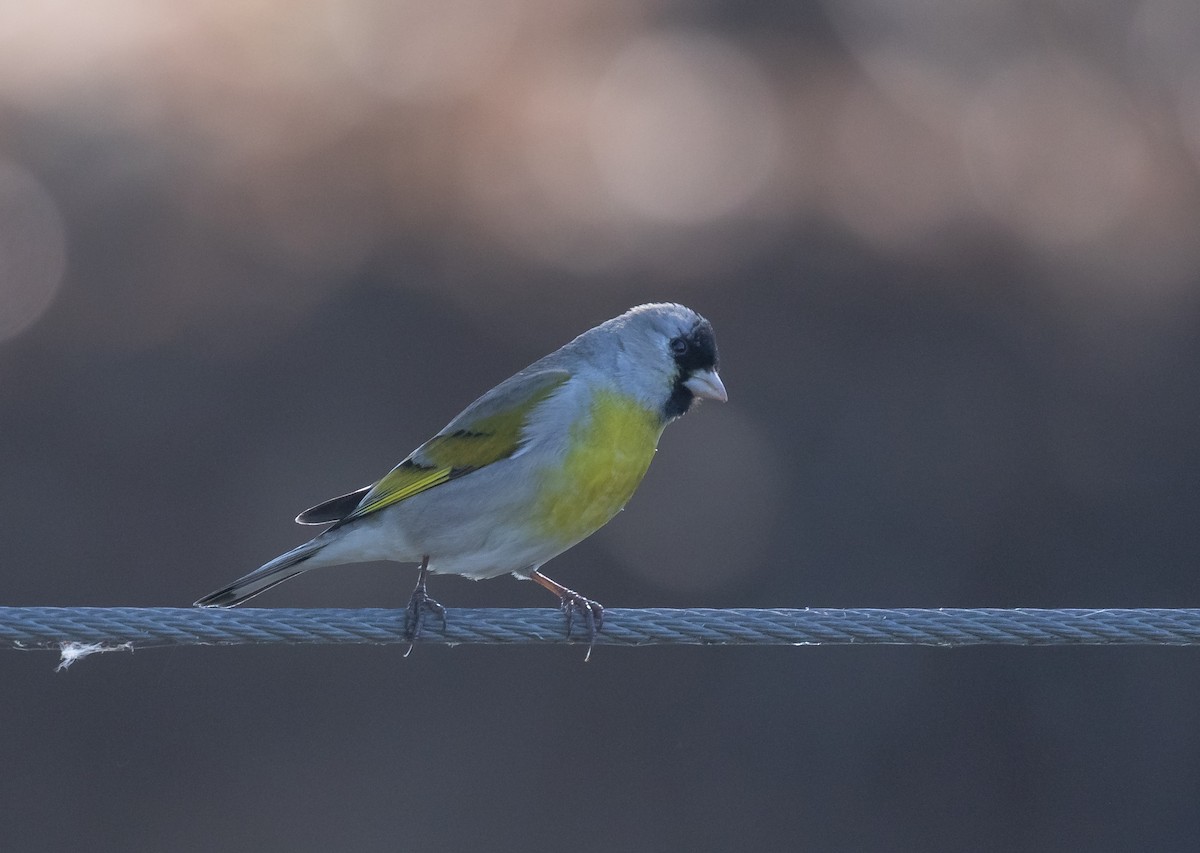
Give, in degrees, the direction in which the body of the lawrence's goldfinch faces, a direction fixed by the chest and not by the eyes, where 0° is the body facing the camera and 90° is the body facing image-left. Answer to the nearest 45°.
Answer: approximately 270°
